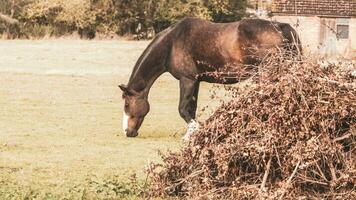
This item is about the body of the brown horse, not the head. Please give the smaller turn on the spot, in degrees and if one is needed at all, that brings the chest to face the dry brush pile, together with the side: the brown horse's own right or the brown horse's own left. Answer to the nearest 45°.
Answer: approximately 90° to the brown horse's own left

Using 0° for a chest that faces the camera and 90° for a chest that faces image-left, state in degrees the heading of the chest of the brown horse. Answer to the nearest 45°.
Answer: approximately 90°
